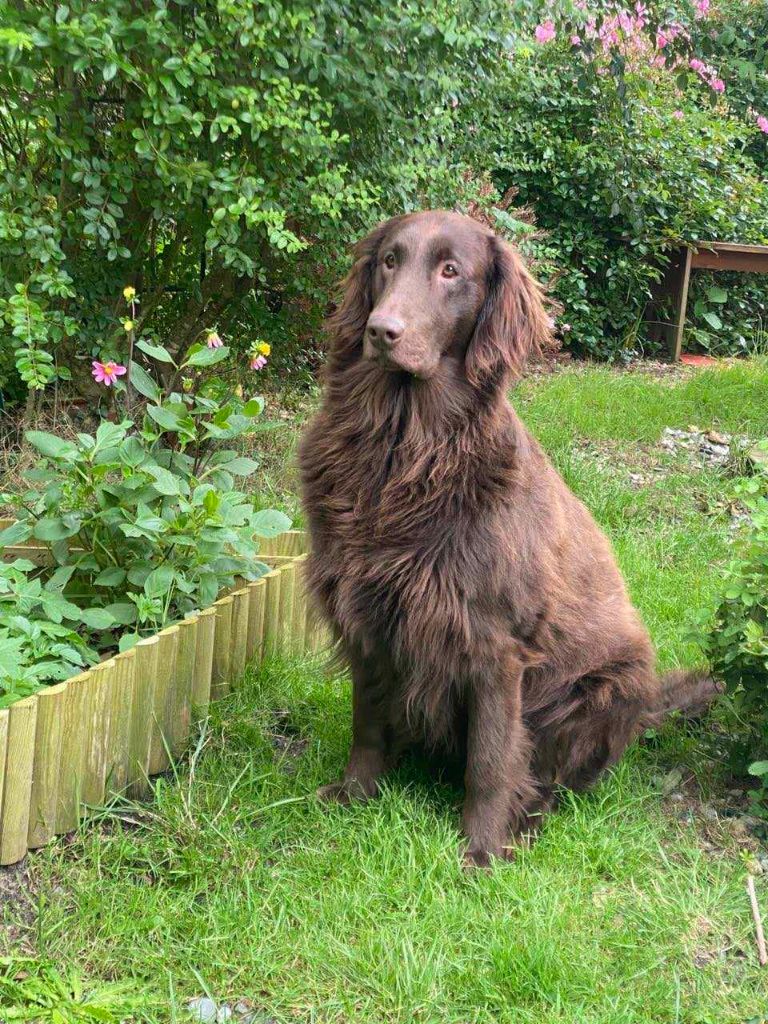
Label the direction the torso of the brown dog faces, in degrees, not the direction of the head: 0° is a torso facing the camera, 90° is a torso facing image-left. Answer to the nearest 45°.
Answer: approximately 45°

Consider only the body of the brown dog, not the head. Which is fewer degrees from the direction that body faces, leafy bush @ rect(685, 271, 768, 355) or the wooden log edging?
the wooden log edging

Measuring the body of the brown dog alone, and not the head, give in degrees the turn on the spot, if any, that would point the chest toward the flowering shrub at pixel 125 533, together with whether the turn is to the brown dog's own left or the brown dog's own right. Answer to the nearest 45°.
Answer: approximately 45° to the brown dog's own right

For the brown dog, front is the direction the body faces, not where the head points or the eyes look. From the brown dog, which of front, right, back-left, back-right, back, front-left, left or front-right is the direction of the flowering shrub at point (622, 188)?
back-right

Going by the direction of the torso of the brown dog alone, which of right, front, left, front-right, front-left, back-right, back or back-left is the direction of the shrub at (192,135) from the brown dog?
right
